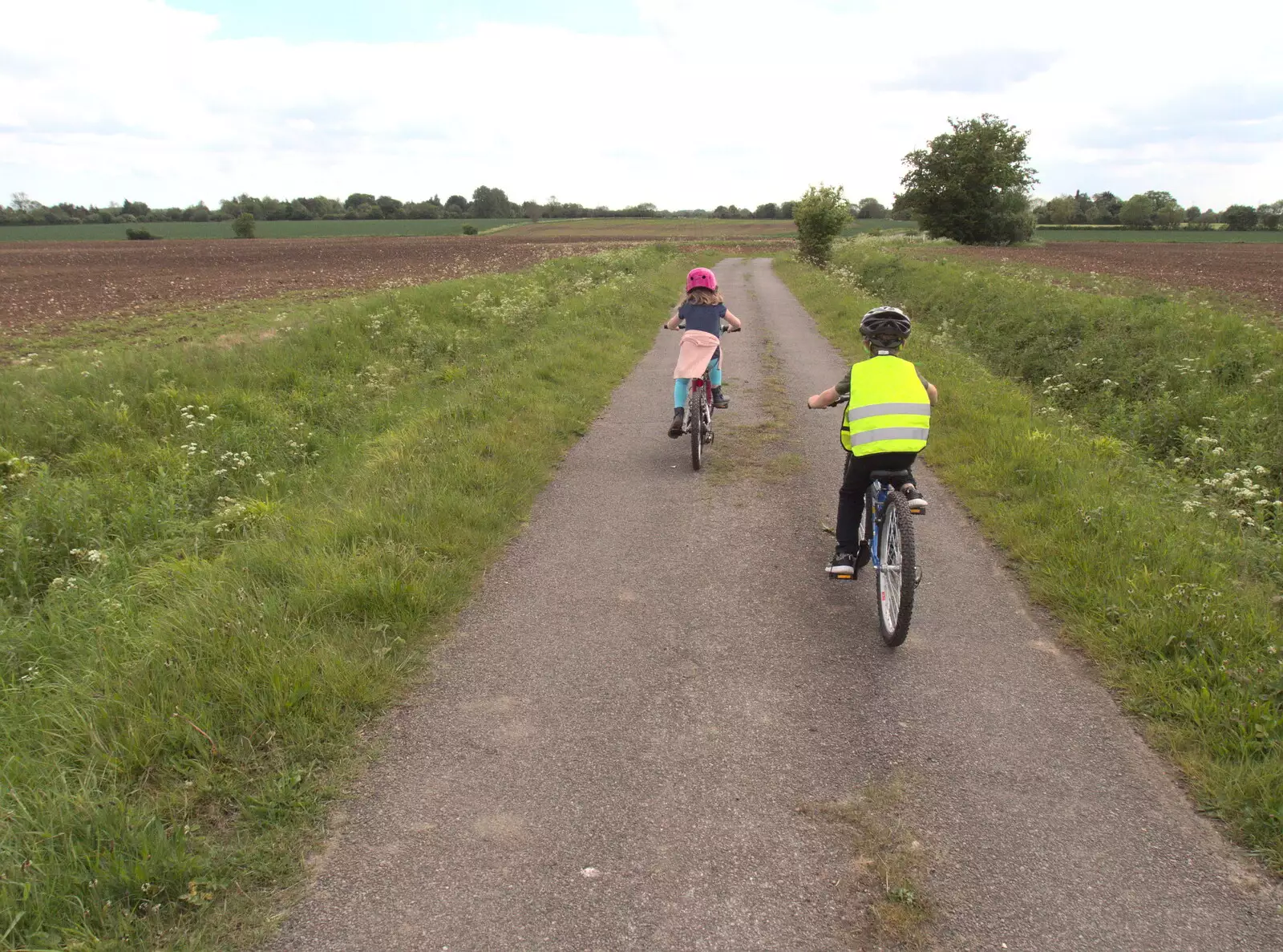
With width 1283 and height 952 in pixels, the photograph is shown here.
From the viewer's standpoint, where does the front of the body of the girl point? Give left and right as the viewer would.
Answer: facing away from the viewer

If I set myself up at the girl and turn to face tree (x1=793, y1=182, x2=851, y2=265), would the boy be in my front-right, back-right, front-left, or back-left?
back-right

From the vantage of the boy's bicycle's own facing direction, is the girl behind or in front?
in front

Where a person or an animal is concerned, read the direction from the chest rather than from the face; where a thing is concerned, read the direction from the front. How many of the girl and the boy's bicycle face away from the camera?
2

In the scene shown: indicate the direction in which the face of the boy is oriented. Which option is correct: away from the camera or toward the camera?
away from the camera

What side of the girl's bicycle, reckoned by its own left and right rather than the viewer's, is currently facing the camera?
back

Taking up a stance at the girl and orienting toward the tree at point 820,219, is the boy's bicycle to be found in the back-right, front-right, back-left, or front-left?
back-right

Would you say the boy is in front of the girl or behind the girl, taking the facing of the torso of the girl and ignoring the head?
behind

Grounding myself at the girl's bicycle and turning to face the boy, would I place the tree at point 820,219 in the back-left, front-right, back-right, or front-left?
back-left

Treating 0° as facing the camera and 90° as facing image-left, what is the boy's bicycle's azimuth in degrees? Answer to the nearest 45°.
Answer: approximately 180°

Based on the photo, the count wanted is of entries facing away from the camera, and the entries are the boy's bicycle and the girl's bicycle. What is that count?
2

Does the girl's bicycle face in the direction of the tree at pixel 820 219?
yes

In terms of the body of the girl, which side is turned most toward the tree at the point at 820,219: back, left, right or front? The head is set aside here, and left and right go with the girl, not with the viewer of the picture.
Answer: front

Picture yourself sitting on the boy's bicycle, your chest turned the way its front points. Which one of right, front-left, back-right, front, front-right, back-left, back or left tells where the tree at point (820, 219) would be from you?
front
